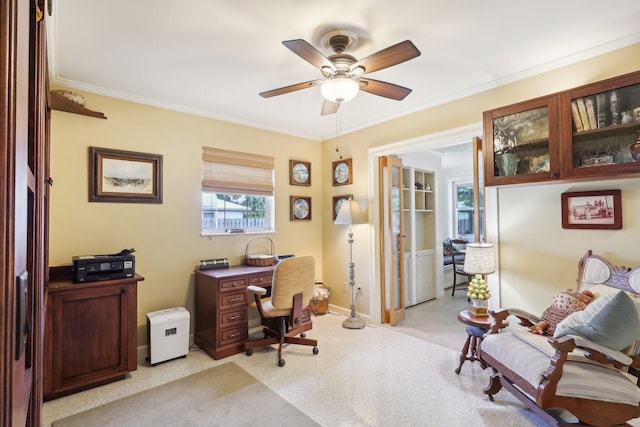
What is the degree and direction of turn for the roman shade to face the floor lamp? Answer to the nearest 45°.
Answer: approximately 45° to its left

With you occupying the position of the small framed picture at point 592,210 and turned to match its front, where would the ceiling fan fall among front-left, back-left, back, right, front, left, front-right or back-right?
front-right

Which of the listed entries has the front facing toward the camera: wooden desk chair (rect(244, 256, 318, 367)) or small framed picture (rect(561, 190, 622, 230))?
the small framed picture

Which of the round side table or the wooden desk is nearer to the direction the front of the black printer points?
the round side table

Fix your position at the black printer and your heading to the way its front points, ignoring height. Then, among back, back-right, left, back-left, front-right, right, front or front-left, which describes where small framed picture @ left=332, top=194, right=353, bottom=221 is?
left

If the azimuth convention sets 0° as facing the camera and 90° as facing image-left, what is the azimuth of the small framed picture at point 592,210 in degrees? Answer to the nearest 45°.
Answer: approximately 0°

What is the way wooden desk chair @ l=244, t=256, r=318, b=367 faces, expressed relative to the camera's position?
facing away from the viewer and to the left of the viewer

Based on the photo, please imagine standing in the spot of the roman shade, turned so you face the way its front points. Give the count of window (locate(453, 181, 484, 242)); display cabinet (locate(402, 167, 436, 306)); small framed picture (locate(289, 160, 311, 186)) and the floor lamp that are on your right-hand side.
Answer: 0

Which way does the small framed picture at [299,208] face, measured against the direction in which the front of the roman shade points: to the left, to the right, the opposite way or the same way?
the same way

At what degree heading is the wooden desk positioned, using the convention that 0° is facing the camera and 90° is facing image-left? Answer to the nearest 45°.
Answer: approximately 315°

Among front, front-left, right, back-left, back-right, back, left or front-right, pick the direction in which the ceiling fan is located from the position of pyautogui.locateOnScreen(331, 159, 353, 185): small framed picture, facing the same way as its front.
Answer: front-left

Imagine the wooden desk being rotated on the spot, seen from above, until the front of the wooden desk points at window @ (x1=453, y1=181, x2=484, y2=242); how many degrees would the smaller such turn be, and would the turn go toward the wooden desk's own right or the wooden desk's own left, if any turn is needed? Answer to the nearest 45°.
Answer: approximately 90° to the wooden desk's own left

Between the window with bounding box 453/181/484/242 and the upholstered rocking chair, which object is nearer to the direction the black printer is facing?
the upholstered rocking chair

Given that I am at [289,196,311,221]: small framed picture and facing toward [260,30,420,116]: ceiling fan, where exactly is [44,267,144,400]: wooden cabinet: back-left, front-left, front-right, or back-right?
front-right

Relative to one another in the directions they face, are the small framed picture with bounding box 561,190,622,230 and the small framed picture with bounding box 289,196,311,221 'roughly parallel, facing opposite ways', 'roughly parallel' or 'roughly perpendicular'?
roughly perpendicular
